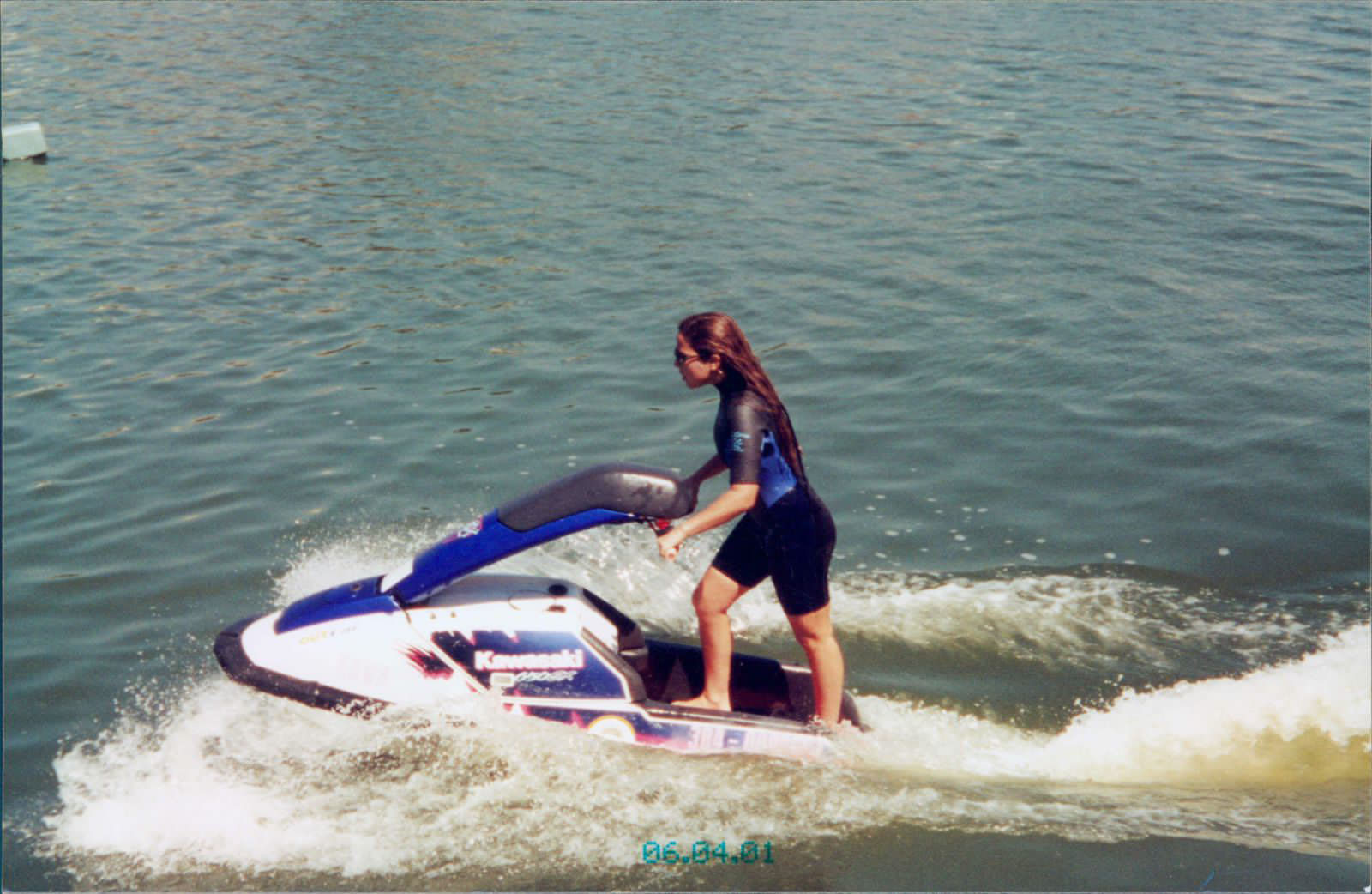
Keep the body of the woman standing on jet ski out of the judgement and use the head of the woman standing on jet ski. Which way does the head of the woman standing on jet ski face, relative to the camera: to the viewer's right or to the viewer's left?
to the viewer's left

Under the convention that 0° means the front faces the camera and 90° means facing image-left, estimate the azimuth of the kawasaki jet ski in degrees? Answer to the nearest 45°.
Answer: approximately 90°

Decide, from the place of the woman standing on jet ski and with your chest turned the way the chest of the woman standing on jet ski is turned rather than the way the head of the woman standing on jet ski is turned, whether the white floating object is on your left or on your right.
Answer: on your right

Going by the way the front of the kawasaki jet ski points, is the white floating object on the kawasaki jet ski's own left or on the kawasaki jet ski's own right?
on the kawasaki jet ski's own right

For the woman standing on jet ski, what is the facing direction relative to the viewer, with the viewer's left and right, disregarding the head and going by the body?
facing to the left of the viewer
